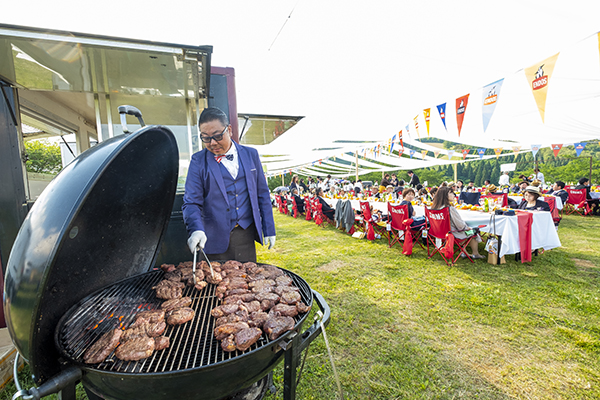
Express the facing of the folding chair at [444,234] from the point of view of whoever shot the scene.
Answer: facing away from the viewer and to the right of the viewer

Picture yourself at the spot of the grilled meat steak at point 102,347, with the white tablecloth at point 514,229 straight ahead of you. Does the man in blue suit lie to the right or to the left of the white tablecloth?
left

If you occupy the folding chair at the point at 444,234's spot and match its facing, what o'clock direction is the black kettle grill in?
The black kettle grill is roughly at 5 o'clock from the folding chair.

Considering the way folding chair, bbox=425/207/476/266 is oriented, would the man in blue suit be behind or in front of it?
behind

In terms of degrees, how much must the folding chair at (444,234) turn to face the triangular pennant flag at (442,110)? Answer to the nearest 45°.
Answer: approximately 45° to its left

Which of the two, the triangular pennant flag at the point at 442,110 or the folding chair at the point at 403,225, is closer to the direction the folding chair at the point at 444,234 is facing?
the triangular pennant flag

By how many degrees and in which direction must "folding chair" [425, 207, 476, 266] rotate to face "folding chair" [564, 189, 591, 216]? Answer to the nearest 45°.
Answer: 0° — it already faces it

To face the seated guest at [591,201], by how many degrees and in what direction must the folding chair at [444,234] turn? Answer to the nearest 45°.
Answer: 0° — it already faces them

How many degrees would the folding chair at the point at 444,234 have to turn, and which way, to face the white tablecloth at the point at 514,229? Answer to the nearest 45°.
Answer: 0° — it already faces it
